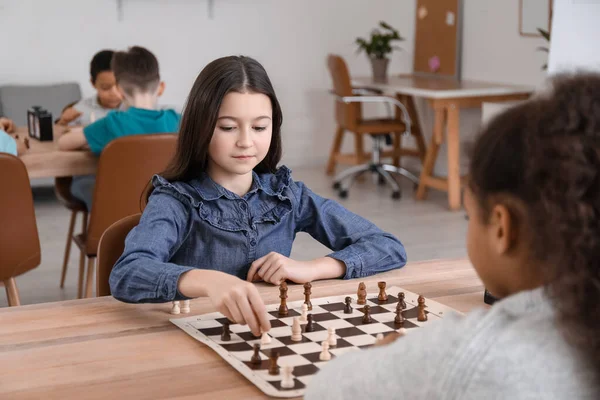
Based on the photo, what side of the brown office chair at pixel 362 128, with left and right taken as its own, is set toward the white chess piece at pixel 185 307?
right

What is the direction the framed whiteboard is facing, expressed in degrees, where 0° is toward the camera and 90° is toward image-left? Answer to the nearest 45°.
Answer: approximately 0°

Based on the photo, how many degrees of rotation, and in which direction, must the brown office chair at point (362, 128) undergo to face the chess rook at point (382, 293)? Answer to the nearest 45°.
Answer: approximately 90° to its right

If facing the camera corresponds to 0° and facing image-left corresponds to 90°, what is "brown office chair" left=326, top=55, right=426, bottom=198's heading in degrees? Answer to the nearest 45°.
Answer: approximately 270°

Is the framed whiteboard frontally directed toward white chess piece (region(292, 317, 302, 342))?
yes

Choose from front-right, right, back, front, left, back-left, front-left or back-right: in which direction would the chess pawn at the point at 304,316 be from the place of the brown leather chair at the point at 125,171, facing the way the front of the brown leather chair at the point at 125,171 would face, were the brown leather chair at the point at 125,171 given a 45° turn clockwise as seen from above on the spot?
back

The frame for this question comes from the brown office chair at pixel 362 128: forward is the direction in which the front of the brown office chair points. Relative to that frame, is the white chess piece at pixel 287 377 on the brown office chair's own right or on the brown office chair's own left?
on the brown office chair's own right

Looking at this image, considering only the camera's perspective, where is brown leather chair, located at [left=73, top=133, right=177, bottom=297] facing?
facing away from the viewer and to the left of the viewer

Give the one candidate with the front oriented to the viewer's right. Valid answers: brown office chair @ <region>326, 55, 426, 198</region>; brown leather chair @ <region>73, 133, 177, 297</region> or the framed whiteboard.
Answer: brown office chair @ <region>326, 55, 426, 198</region>
